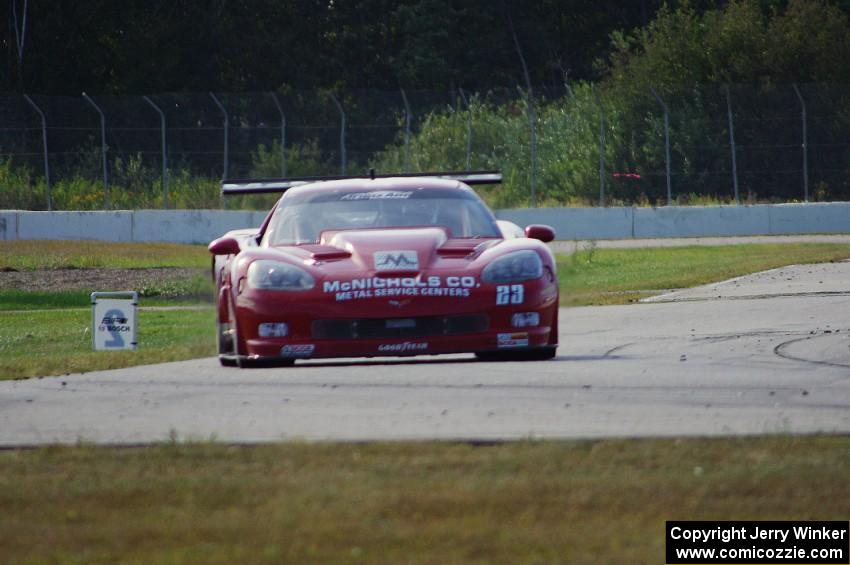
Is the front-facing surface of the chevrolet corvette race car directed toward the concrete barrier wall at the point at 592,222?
no

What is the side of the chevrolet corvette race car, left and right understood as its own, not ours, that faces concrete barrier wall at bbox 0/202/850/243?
back

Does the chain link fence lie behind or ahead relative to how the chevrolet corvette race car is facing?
behind

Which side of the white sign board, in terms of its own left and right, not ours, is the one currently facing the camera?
front

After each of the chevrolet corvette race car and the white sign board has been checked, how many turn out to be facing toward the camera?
2

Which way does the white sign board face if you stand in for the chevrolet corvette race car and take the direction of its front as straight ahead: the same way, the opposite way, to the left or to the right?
the same way

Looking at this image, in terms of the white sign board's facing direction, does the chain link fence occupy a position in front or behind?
behind

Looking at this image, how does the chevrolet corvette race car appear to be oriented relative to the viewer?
toward the camera

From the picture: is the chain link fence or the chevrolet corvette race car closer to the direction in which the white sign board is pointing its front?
the chevrolet corvette race car

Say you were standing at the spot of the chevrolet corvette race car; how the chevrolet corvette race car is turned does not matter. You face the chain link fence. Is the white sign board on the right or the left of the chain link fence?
left
